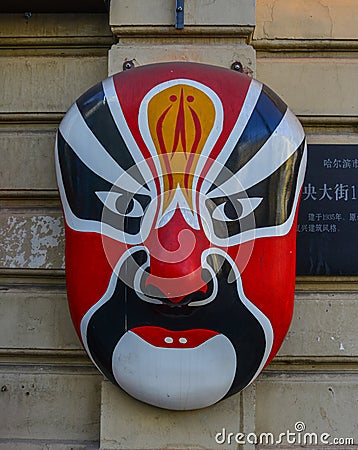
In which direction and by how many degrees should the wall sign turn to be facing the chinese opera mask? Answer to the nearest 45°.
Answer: approximately 45° to its right

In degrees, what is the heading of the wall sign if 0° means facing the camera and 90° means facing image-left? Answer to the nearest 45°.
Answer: approximately 0°

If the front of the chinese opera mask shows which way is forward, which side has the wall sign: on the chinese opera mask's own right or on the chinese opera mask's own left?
on the chinese opera mask's own left

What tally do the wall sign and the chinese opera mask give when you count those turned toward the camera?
2

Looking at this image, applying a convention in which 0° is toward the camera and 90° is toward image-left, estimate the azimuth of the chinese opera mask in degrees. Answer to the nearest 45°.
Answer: approximately 0°
